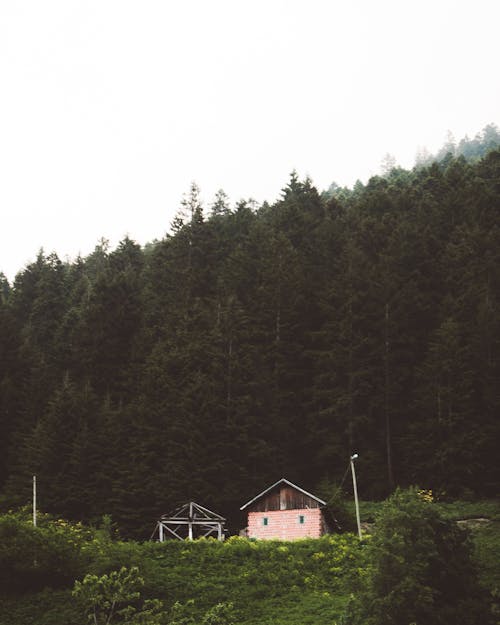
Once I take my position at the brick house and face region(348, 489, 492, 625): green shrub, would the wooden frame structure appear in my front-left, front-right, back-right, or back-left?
back-right

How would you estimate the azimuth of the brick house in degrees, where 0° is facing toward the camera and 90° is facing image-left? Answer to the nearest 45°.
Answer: approximately 0°

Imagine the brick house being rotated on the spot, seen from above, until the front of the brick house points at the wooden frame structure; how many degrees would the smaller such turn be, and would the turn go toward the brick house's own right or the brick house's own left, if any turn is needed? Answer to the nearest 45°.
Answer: approximately 135° to the brick house's own right

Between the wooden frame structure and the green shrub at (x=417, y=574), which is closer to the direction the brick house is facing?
the green shrub

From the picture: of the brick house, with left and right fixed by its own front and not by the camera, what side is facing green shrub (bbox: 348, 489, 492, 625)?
front
